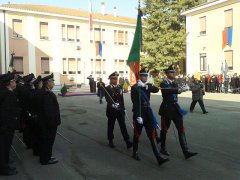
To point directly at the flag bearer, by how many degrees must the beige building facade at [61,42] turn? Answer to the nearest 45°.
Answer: approximately 45° to its right

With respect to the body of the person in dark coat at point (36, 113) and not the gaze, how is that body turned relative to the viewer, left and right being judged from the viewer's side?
facing to the right of the viewer

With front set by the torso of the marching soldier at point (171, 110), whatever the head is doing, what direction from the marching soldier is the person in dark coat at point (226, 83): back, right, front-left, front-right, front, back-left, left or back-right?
back-left

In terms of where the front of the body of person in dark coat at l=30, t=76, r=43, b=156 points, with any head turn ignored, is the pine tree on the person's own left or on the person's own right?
on the person's own left

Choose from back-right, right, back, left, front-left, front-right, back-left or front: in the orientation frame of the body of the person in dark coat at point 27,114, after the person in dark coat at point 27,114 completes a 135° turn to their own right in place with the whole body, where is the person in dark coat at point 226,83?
back

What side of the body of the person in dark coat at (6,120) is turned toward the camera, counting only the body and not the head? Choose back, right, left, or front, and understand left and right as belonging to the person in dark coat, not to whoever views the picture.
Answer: right

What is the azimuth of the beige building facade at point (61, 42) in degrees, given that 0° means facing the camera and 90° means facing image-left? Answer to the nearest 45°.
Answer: approximately 315°

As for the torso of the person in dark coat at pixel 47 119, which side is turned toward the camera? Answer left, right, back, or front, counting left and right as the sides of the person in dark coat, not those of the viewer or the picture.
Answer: right

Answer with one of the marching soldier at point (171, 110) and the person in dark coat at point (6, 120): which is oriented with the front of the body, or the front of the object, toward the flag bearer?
the person in dark coat

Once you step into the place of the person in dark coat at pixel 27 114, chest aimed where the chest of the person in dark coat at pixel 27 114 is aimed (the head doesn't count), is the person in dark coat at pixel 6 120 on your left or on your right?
on your right

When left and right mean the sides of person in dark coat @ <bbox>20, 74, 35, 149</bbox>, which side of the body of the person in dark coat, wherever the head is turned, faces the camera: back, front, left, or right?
right

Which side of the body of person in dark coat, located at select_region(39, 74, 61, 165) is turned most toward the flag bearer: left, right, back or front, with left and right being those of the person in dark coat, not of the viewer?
front

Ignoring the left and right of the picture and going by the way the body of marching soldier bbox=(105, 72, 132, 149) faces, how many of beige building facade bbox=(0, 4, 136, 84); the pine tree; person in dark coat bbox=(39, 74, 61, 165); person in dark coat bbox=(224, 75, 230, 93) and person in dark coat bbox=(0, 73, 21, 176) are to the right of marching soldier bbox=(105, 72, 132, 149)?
2

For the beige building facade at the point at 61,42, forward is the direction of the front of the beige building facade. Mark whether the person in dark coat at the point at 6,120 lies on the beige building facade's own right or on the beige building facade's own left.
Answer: on the beige building facade's own right

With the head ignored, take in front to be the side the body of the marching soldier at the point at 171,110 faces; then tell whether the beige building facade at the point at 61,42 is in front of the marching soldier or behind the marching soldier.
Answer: behind
